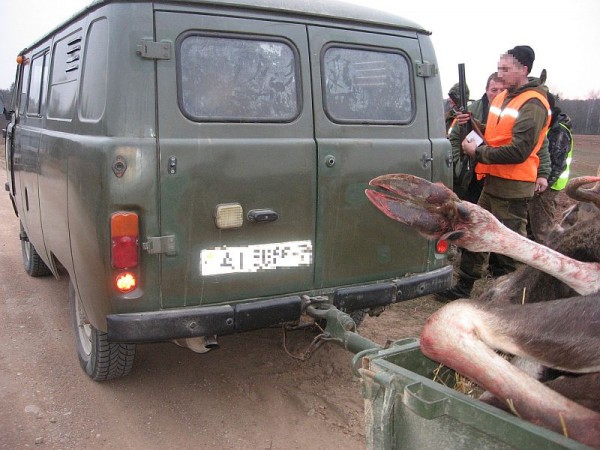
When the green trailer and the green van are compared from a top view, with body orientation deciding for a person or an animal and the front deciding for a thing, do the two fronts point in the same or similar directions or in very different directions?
same or similar directions

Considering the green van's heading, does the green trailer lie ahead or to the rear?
to the rear

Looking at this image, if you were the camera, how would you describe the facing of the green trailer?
facing away from the viewer and to the left of the viewer

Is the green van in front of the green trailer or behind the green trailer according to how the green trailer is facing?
in front

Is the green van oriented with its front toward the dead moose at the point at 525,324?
no

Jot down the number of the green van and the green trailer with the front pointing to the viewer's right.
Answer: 0

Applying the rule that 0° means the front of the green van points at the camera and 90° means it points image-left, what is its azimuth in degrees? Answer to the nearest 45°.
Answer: approximately 135°
